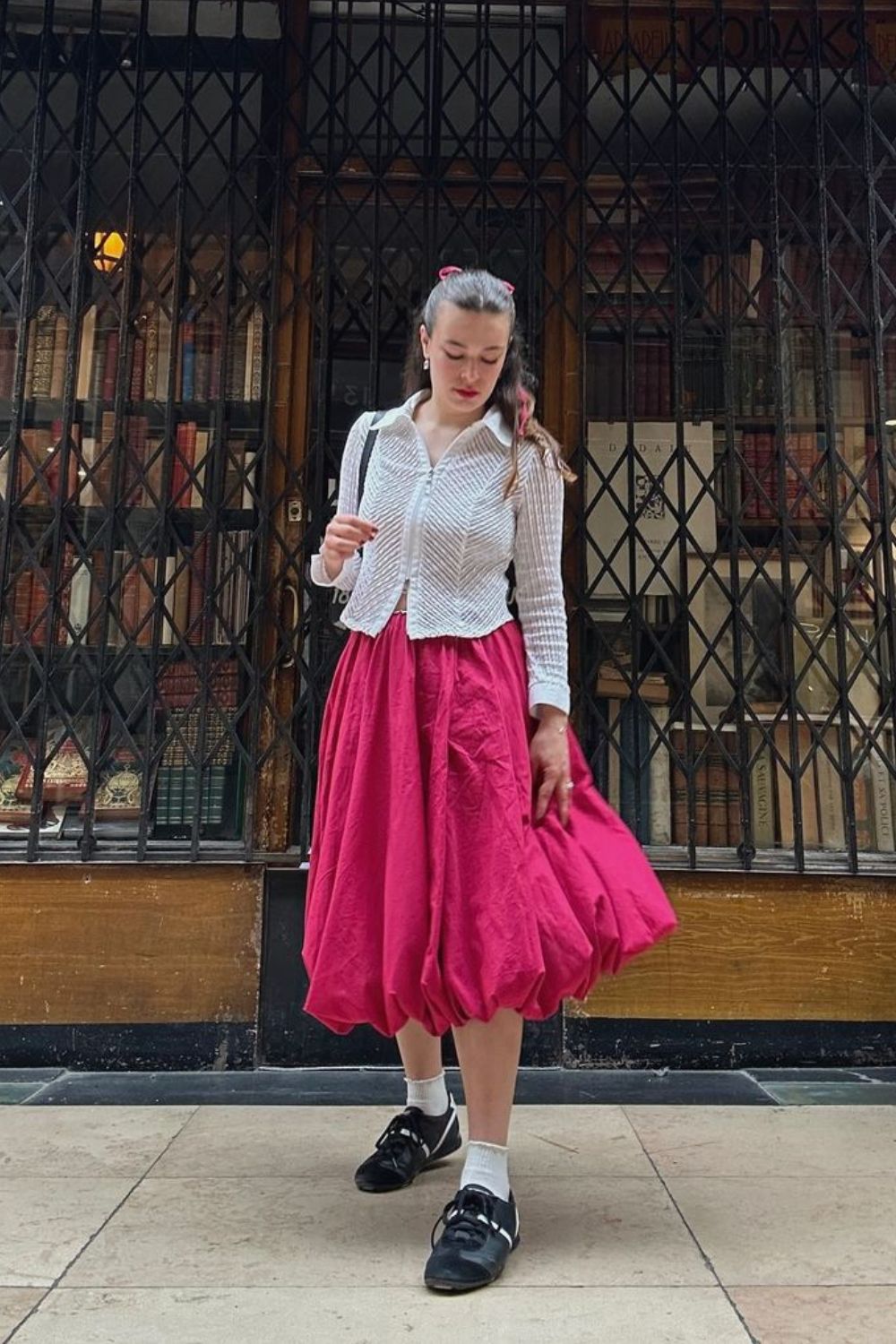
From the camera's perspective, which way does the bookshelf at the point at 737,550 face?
toward the camera

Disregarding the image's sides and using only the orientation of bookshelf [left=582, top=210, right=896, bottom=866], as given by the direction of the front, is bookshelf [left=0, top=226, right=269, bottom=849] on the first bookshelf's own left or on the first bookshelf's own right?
on the first bookshelf's own right

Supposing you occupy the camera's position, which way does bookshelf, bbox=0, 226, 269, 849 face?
facing the viewer

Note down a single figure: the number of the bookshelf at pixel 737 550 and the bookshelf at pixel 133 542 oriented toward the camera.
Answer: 2

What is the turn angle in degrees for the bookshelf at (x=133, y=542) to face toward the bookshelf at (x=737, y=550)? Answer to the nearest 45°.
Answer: approximately 90° to its left

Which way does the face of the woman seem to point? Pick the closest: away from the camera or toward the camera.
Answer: toward the camera

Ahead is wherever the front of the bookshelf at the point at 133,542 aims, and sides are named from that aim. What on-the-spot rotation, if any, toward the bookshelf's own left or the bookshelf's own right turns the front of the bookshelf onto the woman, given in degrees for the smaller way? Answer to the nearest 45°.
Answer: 0° — it already faces them

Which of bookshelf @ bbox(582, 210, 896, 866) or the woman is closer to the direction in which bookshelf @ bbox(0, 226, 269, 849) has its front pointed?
the woman

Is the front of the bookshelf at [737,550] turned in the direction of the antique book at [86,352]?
no

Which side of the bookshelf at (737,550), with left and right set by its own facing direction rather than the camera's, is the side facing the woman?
front
